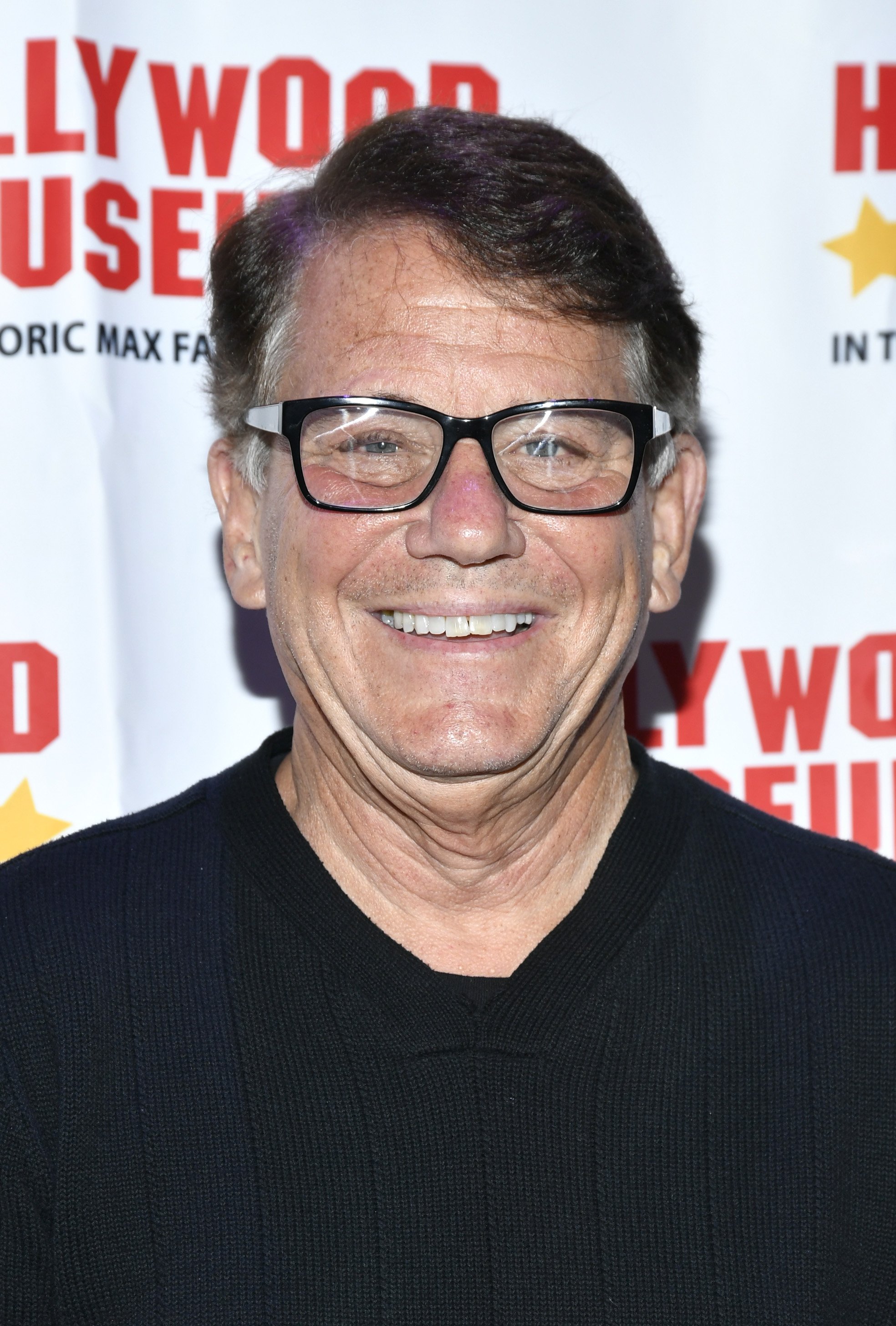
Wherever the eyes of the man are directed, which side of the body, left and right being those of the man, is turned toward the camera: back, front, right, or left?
front
